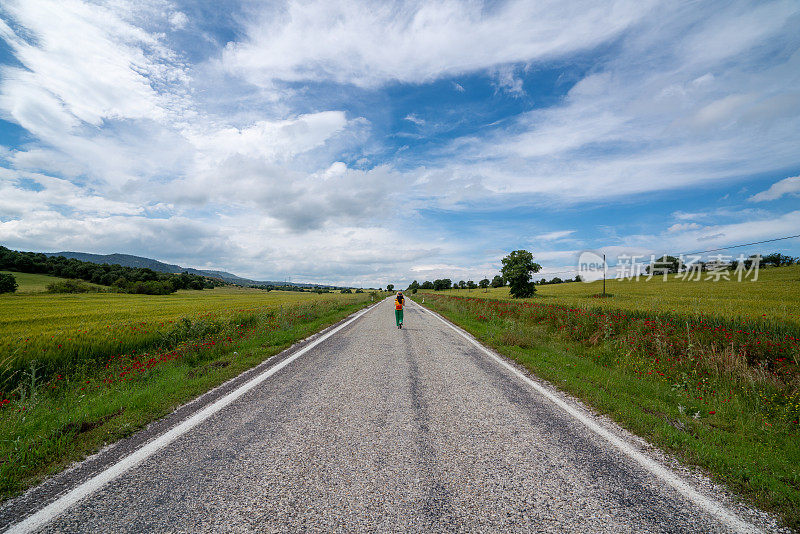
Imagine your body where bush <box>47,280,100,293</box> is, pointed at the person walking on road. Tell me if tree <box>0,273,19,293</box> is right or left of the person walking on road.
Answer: right

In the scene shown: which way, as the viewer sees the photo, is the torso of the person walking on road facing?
away from the camera

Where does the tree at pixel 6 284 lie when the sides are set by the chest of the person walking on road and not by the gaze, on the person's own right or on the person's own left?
on the person's own left

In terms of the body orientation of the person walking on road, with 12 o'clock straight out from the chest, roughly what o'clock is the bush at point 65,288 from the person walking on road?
The bush is roughly at 10 o'clock from the person walking on road.
